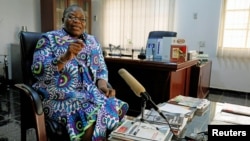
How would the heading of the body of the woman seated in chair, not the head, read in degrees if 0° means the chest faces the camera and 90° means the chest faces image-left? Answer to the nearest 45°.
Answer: approximately 315°

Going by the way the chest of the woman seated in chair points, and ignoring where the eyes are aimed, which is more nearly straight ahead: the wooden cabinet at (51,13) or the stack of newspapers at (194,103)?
the stack of newspapers

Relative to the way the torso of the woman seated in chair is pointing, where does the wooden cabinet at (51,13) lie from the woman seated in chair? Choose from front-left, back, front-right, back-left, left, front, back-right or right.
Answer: back-left

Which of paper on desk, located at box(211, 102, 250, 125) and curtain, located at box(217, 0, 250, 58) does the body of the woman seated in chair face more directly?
the paper on desk

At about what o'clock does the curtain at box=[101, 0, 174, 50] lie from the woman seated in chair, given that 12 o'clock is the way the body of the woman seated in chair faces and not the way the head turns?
The curtain is roughly at 8 o'clock from the woman seated in chair.

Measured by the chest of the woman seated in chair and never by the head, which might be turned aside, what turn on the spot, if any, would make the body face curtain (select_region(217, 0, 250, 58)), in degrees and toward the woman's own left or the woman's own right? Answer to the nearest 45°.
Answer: approximately 90° to the woman's own left
